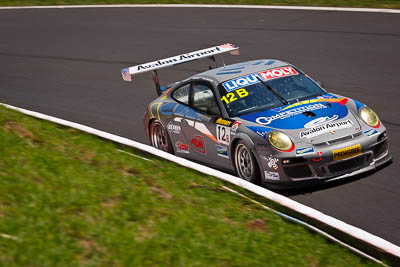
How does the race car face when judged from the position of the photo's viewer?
facing the viewer and to the right of the viewer
